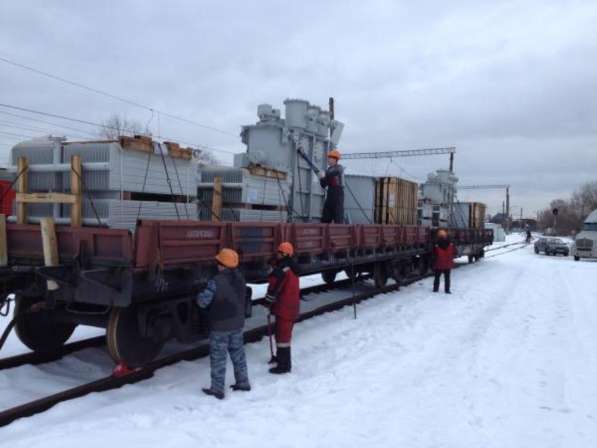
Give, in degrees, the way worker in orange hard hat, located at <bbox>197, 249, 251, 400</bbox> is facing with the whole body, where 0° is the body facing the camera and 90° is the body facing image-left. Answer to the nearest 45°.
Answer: approximately 135°

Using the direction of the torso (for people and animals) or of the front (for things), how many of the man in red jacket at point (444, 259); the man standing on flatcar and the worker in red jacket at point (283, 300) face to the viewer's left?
2

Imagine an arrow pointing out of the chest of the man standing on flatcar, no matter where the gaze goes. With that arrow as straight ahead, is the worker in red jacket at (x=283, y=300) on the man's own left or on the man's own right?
on the man's own left

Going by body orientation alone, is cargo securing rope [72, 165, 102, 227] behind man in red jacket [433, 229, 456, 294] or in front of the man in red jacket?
in front

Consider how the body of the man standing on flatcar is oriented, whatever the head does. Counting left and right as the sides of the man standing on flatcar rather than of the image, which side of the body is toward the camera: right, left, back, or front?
left

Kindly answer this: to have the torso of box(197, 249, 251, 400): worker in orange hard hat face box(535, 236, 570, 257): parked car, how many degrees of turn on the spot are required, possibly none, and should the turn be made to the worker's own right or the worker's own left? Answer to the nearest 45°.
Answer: approximately 90° to the worker's own right

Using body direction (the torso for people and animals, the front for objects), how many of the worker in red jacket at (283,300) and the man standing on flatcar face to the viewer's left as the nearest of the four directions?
2

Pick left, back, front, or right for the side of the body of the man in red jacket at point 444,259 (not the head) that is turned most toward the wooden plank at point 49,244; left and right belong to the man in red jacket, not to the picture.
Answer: front

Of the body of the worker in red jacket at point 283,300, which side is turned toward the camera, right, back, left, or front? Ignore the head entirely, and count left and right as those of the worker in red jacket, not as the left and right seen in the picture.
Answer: left
